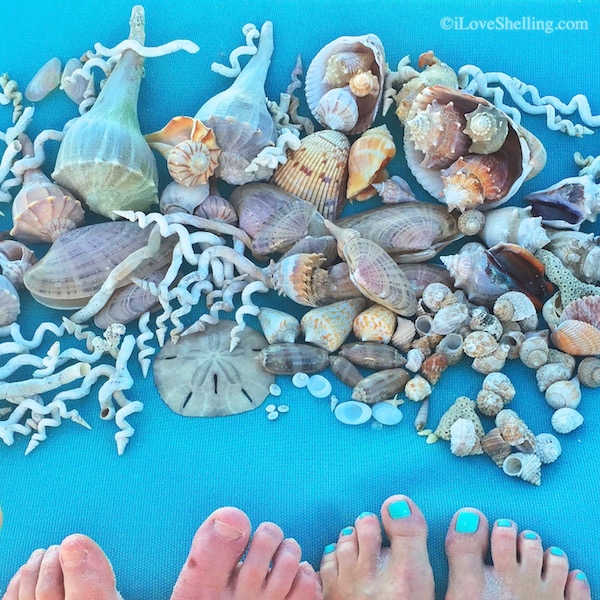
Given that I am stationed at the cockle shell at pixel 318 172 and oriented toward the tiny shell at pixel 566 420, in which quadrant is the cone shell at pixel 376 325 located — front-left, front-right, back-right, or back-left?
front-right

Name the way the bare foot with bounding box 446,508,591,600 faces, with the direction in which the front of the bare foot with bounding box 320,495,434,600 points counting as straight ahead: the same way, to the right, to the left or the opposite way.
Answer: the same way

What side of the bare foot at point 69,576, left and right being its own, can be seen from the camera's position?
back

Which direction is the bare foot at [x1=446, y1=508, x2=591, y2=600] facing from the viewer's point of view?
away from the camera

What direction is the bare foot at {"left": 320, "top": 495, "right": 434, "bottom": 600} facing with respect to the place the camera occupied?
facing away from the viewer

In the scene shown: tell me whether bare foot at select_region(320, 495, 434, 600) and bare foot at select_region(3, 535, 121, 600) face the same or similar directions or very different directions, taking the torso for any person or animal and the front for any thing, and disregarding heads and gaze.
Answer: same or similar directions

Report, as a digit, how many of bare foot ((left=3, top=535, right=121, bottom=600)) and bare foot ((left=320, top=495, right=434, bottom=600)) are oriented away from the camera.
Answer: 2

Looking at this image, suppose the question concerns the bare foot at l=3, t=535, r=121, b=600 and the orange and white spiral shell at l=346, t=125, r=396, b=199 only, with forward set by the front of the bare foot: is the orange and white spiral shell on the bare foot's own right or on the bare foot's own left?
on the bare foot's own right
